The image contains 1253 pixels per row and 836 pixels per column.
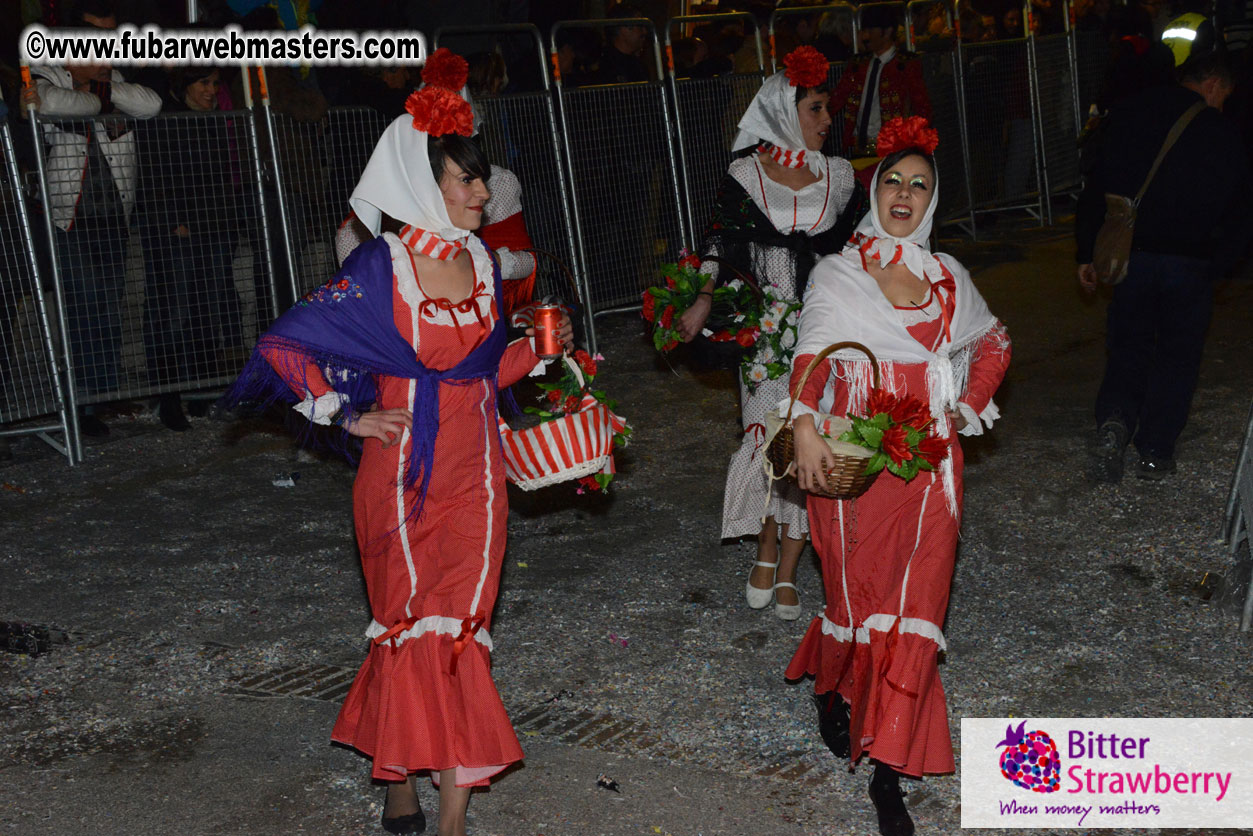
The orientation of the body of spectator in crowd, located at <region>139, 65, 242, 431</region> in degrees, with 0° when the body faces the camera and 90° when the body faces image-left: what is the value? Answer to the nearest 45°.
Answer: approximately 315°

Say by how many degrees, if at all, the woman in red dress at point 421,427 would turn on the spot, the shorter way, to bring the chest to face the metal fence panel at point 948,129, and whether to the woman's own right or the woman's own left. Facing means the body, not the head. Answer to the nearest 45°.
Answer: approximately 90° to the woman's own left

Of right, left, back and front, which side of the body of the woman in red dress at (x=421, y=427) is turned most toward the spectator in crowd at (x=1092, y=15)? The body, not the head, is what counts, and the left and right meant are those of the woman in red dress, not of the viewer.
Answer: left

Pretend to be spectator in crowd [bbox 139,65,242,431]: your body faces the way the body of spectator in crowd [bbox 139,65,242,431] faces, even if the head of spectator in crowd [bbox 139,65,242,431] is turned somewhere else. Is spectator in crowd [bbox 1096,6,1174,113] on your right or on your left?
on your left

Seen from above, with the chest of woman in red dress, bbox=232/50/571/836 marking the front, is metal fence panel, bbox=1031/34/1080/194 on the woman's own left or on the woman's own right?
on the woman's own left
